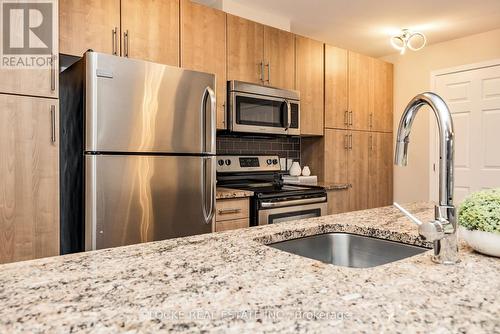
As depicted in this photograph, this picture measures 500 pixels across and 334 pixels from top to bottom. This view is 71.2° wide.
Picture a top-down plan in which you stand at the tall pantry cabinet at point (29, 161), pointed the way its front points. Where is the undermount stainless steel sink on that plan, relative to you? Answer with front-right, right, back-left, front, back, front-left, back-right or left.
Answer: front

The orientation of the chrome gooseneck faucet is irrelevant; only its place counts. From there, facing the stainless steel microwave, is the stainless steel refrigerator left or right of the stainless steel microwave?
left

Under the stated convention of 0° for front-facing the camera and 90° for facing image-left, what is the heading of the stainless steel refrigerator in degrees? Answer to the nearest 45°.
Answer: approximately 315°

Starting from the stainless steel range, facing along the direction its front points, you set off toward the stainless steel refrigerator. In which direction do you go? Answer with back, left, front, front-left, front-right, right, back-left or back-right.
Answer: right

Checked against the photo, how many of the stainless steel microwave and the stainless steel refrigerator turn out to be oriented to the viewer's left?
0

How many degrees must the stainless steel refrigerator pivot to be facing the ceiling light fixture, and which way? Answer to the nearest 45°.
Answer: approximately 45° to its left

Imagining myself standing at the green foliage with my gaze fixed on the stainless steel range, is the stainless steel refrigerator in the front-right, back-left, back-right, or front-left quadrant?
front-left

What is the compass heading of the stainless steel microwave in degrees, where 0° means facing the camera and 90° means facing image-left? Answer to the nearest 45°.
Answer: approximately 315°

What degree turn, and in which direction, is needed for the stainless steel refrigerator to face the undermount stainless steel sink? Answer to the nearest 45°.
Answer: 0° — it already faces it

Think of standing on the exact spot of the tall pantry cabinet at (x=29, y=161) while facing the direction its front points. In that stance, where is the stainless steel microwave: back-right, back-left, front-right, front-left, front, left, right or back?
front-left

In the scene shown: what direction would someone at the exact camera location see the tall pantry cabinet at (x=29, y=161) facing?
facing the viewer and to the right of the viewer

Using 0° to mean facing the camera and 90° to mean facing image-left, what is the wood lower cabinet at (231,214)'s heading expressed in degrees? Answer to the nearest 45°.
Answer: approximately 315°

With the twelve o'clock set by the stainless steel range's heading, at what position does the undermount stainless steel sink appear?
The undermount stainless steel sink is roughly at 1 o'clock from the stainless steel range.

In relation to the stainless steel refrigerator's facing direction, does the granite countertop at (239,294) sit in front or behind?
in front

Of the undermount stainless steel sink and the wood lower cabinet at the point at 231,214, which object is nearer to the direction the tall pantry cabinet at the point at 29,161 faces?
the undermount stainless steel sink
